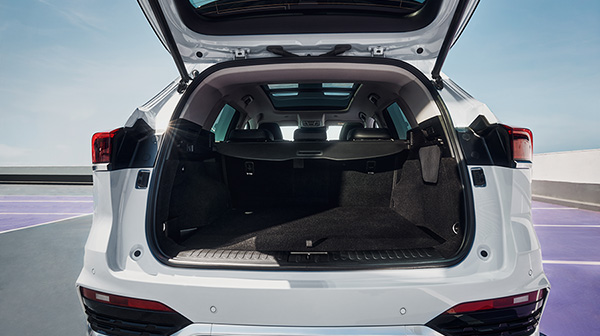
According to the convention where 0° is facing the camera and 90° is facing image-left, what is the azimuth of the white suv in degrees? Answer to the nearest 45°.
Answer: approximately 180°
